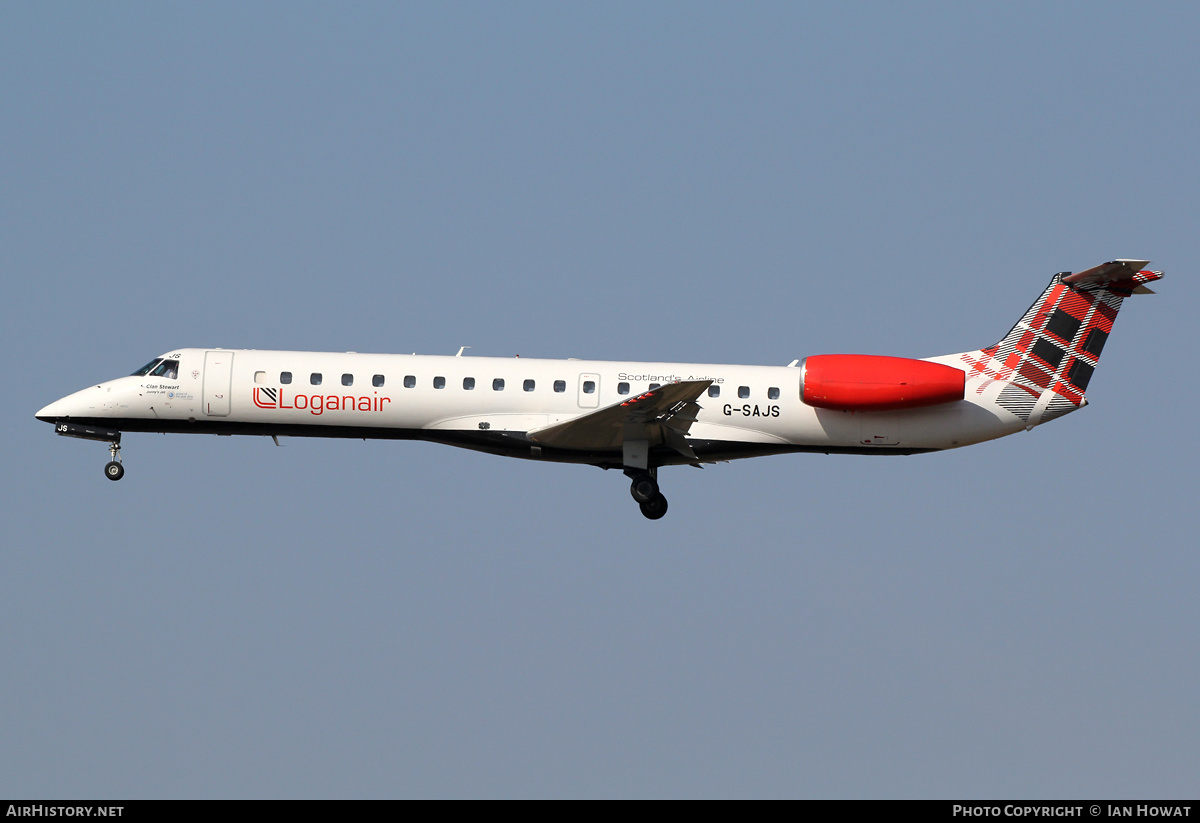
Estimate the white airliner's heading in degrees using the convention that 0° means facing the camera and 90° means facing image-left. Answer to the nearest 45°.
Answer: approximately 90°
